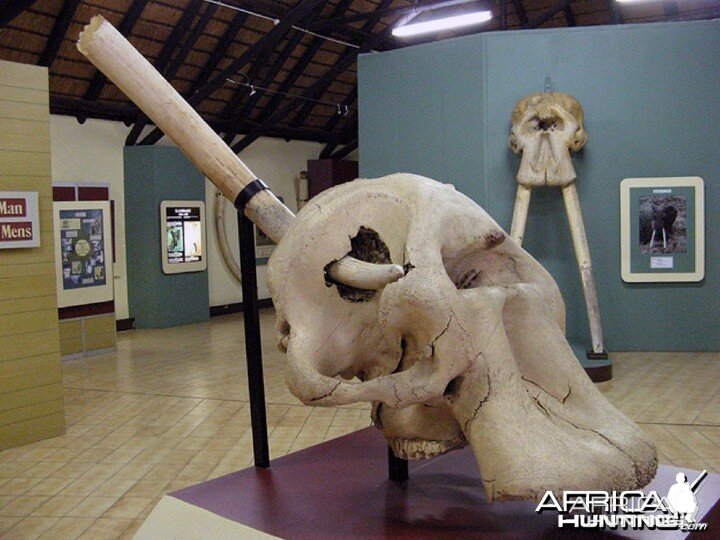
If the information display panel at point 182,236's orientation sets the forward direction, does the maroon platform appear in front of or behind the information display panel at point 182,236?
in front

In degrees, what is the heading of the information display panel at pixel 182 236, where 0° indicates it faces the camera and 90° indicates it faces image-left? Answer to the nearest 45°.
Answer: approximately 0°

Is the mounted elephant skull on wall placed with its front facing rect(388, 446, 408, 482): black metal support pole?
yes

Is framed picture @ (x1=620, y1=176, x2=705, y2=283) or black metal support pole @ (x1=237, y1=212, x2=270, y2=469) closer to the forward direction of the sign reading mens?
the black metal support pole

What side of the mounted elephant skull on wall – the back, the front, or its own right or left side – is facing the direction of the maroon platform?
front

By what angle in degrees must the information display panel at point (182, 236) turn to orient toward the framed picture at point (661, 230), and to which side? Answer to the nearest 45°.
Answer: approximately 45° to its left

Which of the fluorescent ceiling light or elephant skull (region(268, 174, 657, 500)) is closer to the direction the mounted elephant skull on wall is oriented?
the elephant skull

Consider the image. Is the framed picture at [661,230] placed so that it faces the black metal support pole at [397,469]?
yes
